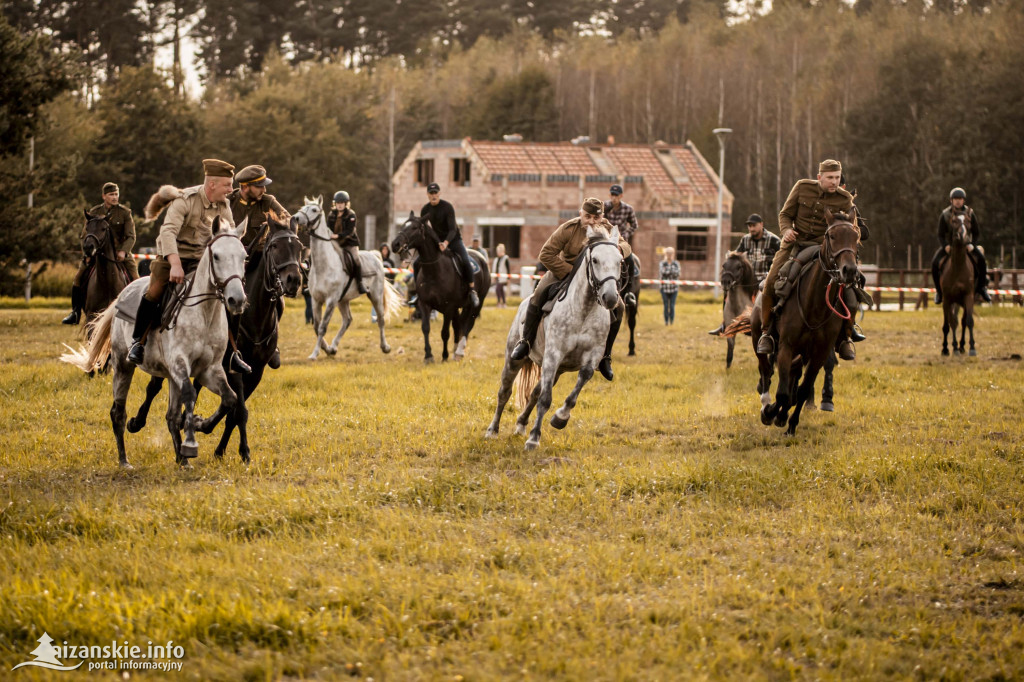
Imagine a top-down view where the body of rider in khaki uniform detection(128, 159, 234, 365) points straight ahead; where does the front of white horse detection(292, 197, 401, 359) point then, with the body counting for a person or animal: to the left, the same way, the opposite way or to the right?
to the right

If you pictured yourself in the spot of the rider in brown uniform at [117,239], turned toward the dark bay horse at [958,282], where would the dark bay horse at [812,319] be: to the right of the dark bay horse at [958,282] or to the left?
right

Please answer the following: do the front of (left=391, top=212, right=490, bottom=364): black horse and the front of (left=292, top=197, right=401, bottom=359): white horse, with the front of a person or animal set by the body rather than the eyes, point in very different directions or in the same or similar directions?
same or similar directions

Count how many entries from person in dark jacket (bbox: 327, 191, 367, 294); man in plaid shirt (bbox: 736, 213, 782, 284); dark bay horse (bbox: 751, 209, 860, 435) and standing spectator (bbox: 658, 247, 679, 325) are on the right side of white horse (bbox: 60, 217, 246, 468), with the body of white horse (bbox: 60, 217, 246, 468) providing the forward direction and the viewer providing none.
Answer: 0

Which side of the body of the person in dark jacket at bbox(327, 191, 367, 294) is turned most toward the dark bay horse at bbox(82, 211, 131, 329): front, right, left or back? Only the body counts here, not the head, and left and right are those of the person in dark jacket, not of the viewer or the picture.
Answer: front

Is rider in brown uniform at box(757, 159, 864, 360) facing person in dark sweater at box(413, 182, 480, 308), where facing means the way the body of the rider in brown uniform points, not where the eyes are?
no

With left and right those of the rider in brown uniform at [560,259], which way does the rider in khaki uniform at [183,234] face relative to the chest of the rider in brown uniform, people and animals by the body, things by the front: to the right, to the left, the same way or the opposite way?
the same way

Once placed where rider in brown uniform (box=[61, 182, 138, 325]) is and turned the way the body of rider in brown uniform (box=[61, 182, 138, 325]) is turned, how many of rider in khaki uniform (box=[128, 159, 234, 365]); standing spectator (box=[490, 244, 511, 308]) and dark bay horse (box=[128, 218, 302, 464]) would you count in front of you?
2

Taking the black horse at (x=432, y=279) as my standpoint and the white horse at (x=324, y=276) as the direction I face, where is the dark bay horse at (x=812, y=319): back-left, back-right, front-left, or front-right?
back-left

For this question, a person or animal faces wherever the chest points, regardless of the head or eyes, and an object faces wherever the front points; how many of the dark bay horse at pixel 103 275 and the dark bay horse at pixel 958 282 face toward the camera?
2

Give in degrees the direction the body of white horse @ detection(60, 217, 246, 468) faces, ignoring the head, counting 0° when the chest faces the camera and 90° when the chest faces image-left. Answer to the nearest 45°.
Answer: approximately 315°

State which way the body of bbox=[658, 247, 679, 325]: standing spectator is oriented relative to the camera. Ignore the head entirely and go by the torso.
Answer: toward the camera

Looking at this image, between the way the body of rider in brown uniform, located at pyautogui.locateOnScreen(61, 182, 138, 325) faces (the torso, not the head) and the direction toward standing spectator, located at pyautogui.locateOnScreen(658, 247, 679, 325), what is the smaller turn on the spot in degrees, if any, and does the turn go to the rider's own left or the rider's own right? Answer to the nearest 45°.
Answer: approximately 135° to the rider's own left

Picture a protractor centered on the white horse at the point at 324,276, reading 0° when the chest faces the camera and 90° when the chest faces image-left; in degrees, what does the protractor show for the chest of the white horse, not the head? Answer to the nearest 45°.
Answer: approximately 45°

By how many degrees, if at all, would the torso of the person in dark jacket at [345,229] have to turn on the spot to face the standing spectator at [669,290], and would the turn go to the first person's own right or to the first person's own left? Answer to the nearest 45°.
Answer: approximately 180°

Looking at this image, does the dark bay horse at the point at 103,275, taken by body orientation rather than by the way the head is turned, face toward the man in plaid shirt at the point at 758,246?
no

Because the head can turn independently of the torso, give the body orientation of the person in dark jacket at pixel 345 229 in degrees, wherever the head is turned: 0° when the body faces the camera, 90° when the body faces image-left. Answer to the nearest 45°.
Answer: approximately 45°
